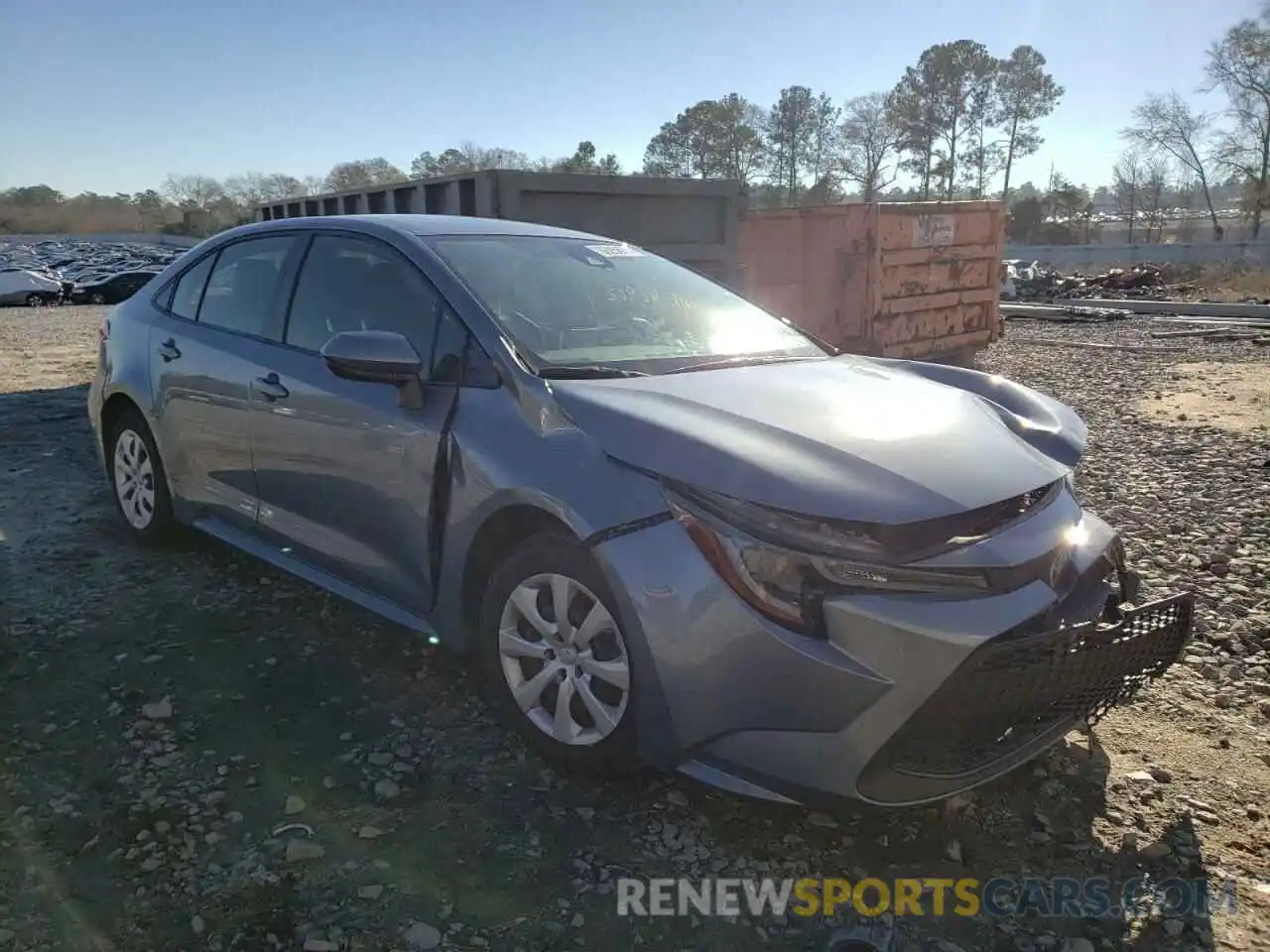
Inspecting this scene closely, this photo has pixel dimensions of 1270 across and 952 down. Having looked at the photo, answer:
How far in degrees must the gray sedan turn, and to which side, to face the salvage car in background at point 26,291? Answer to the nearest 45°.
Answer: approximately 180°

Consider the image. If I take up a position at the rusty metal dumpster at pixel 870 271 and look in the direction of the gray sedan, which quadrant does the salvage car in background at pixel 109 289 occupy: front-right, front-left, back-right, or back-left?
back-right

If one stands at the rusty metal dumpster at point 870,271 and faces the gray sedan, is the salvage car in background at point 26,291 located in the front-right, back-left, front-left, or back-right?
back-right

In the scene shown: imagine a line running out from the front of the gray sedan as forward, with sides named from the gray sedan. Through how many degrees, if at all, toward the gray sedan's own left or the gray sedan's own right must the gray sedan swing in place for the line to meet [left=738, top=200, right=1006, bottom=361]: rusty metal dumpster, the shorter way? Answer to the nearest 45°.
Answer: approximately 135° to the gray sedan's own left

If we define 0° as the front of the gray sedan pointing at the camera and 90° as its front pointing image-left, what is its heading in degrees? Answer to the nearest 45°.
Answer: approximately 315°

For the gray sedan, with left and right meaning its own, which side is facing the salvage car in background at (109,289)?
back
